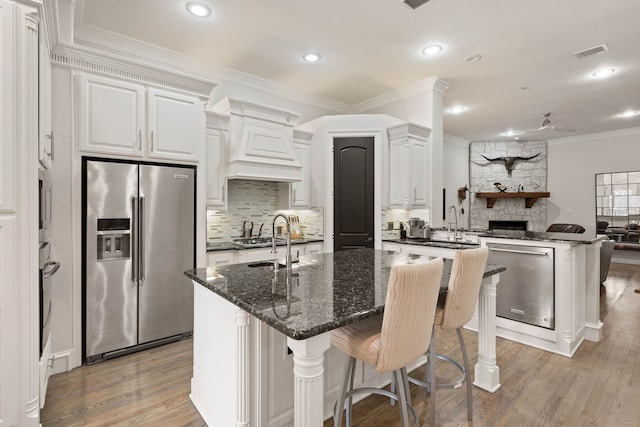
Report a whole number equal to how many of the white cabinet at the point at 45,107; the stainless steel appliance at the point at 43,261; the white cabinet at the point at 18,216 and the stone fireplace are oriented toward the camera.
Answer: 1

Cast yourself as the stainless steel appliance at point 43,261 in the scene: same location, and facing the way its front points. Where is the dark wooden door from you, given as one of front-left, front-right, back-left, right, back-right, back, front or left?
front

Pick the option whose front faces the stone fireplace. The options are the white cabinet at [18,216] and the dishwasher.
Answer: the white cabinet

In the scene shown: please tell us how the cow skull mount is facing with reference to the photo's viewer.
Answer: facing the viewer

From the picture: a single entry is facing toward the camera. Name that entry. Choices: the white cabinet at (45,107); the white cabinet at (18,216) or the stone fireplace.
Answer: the stone fireplace

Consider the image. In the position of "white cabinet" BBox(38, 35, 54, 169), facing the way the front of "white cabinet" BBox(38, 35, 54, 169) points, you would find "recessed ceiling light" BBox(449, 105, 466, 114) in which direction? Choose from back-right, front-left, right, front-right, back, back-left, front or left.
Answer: front

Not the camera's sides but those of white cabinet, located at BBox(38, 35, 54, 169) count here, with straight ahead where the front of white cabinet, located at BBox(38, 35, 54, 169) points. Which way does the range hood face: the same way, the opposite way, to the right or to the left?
to the right

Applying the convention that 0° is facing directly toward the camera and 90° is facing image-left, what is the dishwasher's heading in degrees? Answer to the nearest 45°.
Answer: approximately 45°

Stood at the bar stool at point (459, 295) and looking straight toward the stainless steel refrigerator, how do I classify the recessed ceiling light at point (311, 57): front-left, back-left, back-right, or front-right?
front-right

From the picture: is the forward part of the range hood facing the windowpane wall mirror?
no

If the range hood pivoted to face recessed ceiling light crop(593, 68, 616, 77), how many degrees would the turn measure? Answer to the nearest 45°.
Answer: approximately 45° to its left

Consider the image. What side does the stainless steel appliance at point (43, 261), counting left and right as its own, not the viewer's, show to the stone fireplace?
front

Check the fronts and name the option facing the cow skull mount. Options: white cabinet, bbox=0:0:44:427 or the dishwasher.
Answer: the white cabinet

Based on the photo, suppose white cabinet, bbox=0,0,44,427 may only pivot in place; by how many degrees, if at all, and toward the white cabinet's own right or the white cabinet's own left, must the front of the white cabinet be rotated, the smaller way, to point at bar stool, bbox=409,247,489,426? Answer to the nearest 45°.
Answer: approximately 45° to the white cabinet's own right

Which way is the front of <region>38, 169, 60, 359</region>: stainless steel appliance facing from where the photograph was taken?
facing to the right of the viewer

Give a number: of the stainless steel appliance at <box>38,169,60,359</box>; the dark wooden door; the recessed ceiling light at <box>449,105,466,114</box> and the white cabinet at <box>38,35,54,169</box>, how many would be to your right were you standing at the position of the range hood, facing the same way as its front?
2

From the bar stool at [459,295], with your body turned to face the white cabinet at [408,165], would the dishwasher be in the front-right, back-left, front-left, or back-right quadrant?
front-right

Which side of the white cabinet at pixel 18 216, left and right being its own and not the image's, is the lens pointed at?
right
